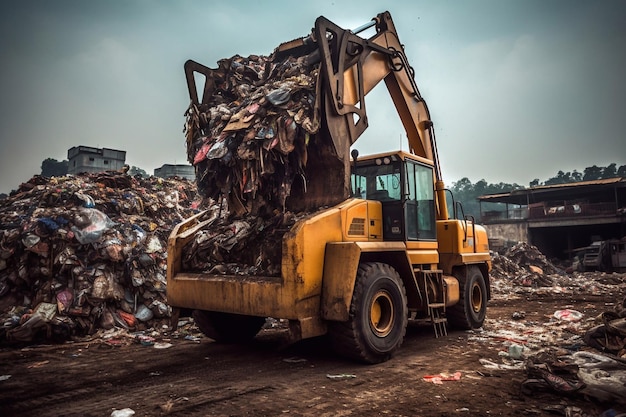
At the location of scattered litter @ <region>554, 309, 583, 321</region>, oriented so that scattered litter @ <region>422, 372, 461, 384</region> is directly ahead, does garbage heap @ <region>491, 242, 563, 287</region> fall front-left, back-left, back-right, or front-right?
back-right

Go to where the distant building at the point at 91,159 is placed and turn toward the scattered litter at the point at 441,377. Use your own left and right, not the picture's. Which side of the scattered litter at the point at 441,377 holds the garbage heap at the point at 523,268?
left

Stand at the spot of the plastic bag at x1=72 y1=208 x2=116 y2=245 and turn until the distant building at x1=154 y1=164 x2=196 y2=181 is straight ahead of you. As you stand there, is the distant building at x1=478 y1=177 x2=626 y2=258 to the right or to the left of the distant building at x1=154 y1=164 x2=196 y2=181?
right

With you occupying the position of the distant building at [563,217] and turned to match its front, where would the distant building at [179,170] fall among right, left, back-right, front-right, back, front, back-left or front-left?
right

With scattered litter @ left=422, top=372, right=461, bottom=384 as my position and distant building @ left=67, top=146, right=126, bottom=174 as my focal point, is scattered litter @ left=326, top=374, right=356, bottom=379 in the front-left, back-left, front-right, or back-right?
front-left

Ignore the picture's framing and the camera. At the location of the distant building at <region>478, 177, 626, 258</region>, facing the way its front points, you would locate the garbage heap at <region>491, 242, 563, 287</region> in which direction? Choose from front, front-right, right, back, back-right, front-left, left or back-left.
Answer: front-left

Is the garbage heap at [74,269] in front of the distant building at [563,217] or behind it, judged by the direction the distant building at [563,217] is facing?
in front

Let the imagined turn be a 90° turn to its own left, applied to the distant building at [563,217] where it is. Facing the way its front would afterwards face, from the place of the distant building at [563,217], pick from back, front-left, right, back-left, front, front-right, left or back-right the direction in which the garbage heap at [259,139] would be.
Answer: front-right

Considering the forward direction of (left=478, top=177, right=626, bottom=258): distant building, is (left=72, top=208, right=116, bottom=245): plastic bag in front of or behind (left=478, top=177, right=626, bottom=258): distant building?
in front

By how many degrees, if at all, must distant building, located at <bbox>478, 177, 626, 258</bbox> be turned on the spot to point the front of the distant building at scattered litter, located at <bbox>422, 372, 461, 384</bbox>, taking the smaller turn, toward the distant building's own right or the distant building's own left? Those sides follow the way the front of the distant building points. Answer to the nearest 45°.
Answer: approximately 45° to the distant building's own left

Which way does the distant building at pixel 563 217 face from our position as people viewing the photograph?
facing the viewer and to the left of the viewer

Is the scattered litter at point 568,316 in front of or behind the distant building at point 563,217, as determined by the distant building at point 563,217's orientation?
in front

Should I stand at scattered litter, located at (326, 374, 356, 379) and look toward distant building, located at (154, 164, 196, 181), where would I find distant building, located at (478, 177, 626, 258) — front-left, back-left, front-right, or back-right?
front-right
